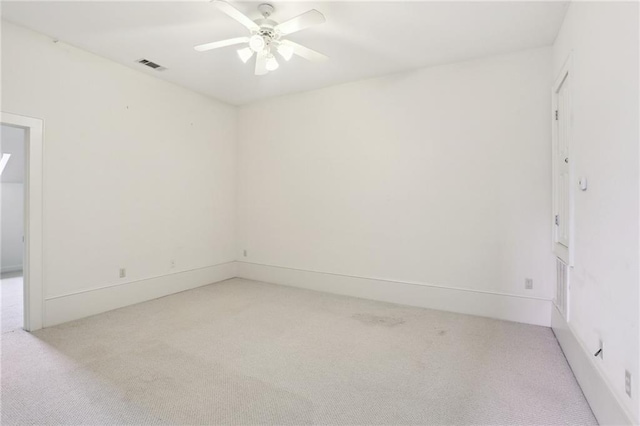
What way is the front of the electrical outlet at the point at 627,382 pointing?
to the viewer's left

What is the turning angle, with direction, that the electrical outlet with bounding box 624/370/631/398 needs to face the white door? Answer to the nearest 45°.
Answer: approximately 90° to its right

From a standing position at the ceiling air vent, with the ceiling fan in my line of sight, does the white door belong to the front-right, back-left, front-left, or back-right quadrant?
front-left

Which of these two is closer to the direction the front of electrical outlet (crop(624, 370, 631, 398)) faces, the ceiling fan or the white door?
the ceiling fan

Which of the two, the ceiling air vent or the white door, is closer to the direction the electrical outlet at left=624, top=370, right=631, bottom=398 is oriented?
the ceiling air vent

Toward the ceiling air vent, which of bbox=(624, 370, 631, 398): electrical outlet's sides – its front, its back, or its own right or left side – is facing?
front

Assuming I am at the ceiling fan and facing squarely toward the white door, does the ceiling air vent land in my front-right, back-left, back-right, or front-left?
back-left

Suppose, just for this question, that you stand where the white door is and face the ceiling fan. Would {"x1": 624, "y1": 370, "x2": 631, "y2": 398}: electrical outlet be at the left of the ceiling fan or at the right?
left
